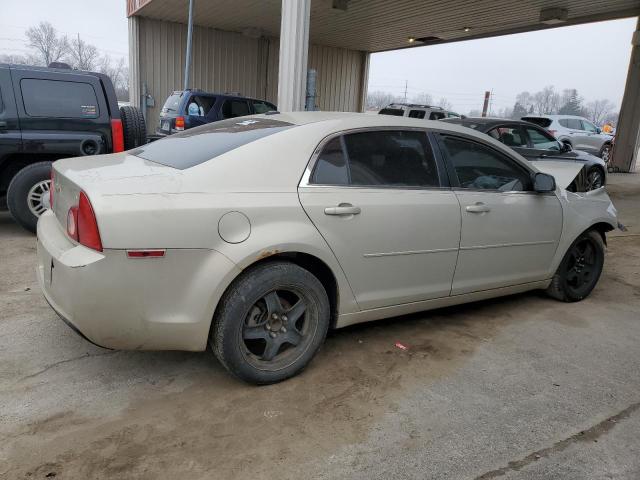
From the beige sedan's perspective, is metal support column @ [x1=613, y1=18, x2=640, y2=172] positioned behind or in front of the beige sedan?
in front

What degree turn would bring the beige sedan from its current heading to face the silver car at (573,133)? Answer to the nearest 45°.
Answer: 0° — it already faces it

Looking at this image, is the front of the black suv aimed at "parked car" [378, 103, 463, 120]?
no

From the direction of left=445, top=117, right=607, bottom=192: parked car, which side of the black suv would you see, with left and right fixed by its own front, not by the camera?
back

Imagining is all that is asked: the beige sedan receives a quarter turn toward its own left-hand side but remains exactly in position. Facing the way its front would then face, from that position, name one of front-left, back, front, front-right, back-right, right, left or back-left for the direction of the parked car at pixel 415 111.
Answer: front-right

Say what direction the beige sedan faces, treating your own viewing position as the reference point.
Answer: facing away from the viewer and to the right of the viewer

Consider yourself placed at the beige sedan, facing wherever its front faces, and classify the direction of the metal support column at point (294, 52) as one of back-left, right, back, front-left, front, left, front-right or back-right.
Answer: front-left

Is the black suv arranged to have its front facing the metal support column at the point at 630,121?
no

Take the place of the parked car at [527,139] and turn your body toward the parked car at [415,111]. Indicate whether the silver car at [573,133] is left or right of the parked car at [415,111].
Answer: right

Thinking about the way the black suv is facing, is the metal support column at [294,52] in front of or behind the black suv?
behind

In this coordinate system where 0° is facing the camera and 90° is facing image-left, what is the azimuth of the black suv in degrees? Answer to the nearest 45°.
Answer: approximately 90°
